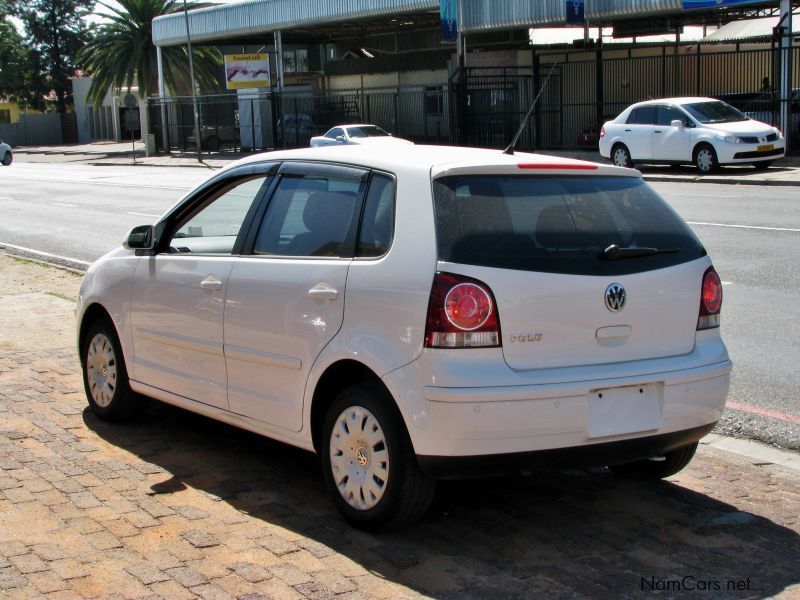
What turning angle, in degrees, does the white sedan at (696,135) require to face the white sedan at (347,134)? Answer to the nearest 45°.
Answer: approximately 180°

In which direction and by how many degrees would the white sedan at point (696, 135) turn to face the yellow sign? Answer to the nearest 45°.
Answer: approximately 180°

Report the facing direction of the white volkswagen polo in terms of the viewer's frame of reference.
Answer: facing away from the viewer and to the left of the viewer

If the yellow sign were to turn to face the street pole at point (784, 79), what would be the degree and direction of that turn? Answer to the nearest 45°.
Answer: approximately 45° to its left

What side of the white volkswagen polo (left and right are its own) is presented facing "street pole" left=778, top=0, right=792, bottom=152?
right

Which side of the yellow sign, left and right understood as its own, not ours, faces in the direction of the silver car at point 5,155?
right

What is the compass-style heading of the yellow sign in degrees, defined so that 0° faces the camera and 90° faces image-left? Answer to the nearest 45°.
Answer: approximately 0°

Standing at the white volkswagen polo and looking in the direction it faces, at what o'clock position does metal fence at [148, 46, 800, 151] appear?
The metal fence is roughly at 2 o'clock from the white volkswagen polo.

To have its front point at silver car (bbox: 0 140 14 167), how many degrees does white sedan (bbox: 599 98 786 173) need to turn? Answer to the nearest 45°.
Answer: approximately 180°

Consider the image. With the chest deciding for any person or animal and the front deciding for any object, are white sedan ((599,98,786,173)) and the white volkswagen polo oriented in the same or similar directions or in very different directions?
very different directions

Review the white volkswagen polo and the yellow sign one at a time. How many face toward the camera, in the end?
1

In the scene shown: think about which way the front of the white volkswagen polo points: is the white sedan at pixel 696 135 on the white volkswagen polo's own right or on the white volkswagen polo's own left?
on the white volkswagen polo's own right

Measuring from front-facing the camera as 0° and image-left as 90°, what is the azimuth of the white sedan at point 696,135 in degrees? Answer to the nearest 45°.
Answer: approximately 315°

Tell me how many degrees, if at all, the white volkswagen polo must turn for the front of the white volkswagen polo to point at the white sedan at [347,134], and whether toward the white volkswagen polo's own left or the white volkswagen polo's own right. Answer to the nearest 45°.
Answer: approximately 45° to the white volkswagen polo's own right
